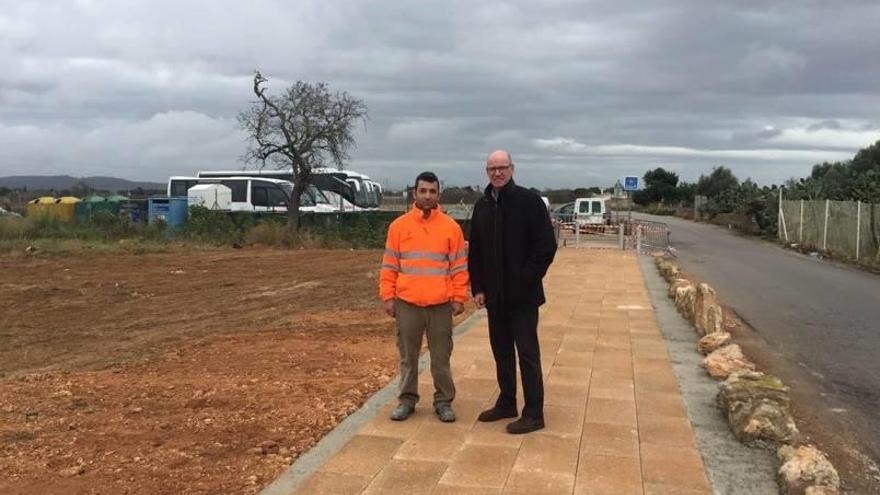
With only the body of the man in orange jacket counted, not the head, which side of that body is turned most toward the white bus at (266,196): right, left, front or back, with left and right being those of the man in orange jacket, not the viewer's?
back

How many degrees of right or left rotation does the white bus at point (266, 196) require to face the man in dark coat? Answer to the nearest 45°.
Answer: approximately 90° to its right

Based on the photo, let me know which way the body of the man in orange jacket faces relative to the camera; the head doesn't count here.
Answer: toward the camera

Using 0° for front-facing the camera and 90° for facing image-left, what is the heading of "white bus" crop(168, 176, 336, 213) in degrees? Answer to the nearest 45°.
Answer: approximately 270°

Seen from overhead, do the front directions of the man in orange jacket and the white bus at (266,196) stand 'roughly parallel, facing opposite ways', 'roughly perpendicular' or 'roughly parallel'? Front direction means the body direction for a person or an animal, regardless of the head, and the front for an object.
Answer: roughly perpendicular

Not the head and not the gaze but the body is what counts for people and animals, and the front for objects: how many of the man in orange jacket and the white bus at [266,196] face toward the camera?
1

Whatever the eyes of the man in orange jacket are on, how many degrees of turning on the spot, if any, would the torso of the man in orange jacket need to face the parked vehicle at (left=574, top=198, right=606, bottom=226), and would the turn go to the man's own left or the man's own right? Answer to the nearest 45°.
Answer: approximately 180°

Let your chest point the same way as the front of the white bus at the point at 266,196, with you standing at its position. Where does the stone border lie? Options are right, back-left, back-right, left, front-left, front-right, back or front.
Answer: right

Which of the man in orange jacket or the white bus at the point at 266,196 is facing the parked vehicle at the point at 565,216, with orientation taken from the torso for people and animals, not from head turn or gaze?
the white bus

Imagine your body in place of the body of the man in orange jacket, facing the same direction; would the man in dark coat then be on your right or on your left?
on your left

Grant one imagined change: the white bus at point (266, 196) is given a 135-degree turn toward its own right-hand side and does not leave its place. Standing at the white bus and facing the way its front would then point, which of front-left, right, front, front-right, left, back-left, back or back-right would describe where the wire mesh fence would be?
left

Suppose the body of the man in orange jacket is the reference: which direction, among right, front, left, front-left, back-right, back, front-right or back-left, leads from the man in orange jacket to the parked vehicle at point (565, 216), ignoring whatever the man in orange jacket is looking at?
back

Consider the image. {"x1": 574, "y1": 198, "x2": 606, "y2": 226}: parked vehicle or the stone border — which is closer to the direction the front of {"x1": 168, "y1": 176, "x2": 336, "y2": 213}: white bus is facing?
the parked vehicle
